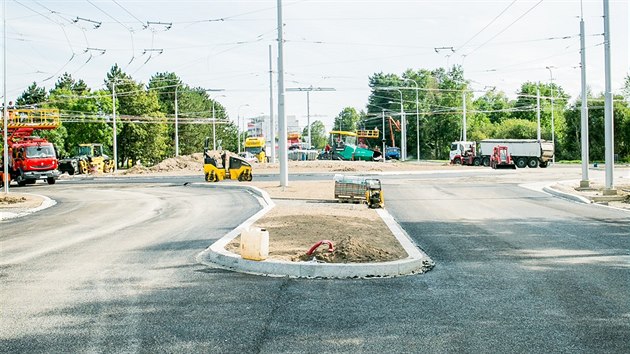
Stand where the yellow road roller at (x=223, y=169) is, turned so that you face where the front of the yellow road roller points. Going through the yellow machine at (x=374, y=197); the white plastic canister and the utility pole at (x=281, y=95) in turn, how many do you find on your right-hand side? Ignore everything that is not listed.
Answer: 3

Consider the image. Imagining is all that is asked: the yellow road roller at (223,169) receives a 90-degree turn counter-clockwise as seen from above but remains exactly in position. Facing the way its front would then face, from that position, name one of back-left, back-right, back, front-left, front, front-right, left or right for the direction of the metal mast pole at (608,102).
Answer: back-right

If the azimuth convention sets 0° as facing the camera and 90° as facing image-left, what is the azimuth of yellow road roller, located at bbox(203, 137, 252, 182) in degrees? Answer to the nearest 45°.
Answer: approximately 270°

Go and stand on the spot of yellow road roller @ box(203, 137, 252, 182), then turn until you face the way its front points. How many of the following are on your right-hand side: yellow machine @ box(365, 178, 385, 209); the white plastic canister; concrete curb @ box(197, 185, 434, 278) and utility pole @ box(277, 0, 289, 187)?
4

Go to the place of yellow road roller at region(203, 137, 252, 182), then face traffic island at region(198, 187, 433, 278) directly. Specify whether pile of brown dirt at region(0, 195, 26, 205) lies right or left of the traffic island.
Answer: right

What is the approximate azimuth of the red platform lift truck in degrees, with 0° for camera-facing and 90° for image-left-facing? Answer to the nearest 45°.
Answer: approximately 315°

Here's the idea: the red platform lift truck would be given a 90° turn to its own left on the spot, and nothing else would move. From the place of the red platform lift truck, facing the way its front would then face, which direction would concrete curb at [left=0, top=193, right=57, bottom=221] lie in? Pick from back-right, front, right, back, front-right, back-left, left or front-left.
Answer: back-right

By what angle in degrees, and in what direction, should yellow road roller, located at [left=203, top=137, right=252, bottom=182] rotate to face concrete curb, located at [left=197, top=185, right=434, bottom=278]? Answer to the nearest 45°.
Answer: approximately 90° to its right

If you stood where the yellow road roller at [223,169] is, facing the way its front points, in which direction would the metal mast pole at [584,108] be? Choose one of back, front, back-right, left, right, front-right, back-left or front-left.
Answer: front-right

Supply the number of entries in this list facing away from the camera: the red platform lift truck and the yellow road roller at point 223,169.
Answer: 0

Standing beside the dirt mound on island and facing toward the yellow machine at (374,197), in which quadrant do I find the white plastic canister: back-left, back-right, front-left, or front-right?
back-left

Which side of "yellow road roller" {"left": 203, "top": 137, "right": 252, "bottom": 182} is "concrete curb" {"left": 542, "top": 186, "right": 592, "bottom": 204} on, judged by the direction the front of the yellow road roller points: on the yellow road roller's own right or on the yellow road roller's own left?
on the yellow road roller's own right

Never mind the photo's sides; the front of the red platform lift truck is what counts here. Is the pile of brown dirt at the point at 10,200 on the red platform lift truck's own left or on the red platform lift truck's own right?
on the red platform lift truck's own right
